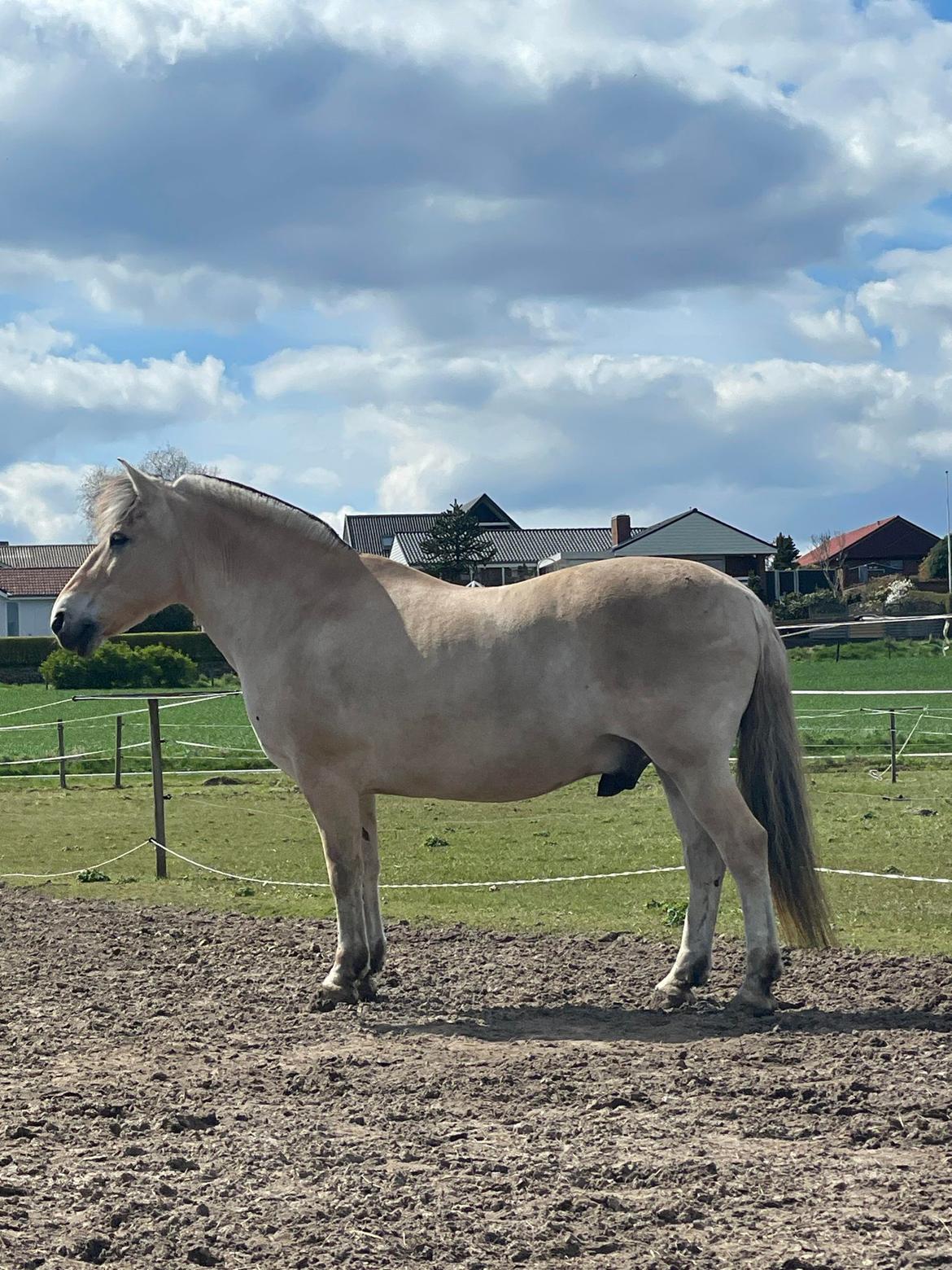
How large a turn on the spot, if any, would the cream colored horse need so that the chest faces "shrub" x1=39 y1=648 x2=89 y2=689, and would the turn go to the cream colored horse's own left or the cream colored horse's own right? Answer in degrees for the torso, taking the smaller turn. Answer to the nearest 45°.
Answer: approximately 90° to the cream colored horse's own right

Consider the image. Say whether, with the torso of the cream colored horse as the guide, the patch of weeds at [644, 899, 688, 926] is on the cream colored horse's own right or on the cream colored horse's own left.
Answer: on the cream colored horse's own right

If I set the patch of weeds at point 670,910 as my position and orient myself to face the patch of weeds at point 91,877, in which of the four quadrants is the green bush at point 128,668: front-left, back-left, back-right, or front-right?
front-right

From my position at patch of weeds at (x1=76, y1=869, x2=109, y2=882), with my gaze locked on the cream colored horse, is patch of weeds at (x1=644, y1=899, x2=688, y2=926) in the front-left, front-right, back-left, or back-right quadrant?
front-left

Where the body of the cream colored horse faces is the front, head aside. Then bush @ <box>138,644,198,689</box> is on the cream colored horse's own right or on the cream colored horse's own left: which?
on the cream colored horse's own right

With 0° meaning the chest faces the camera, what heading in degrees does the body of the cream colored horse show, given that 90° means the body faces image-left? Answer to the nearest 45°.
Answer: approximately 90°

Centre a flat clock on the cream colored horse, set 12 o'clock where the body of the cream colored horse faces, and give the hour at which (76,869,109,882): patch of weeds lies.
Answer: The patch of weeds is roughly at 2 o'clock from the cream colored horse.
